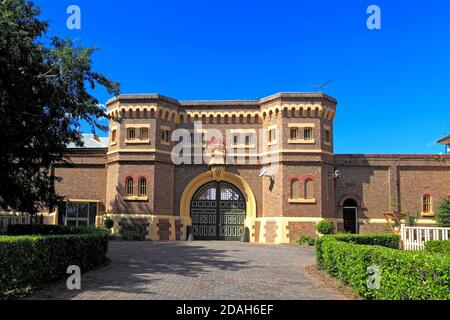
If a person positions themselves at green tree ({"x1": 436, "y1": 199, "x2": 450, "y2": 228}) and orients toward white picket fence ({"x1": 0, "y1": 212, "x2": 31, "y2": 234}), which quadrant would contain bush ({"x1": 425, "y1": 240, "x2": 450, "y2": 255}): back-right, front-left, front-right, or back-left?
front-left

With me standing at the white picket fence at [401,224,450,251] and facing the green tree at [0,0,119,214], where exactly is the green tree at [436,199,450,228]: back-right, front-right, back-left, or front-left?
back-right

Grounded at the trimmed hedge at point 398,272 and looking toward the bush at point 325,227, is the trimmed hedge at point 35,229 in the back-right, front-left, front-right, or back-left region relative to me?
front-left

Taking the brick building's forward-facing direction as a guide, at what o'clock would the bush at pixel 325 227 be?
The bush is roughly at 10 o'clock from the brick building.

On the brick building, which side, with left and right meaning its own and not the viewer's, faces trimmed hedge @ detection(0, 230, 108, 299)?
front

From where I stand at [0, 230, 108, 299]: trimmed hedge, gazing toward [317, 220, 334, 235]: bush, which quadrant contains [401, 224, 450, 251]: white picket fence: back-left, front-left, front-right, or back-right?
front-right

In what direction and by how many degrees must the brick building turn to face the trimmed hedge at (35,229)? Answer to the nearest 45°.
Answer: approximately 45° to its right

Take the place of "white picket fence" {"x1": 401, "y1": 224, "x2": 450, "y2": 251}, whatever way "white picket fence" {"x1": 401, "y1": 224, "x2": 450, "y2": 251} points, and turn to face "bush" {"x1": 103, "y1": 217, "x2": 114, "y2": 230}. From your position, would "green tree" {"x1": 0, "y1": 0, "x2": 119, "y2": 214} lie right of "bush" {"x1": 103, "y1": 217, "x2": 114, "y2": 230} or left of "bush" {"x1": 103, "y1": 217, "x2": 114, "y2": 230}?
left

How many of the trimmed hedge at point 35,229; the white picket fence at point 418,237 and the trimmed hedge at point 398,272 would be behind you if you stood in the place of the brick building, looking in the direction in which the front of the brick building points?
0

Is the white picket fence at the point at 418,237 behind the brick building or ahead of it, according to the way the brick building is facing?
ahead

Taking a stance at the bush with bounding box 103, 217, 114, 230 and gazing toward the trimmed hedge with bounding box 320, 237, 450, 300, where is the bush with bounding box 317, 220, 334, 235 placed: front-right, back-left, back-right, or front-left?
front-left

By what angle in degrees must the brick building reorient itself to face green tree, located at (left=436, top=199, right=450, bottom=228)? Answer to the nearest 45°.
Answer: approximately 90° to its left

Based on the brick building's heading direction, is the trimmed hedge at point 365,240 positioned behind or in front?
in front

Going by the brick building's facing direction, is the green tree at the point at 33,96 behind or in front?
in front

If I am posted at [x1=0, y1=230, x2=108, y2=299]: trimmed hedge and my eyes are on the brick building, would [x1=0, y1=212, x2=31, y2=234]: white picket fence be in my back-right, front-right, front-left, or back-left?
front-left

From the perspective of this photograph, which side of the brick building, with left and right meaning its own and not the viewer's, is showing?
front
